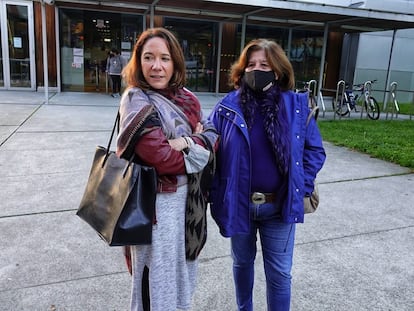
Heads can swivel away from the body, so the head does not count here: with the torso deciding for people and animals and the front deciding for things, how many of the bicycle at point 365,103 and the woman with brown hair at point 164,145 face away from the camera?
0

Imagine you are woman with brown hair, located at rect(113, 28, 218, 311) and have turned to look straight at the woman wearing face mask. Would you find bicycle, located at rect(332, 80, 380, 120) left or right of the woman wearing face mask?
left

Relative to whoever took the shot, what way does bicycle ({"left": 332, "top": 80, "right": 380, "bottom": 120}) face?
facing the viewer and to the right of the viewer

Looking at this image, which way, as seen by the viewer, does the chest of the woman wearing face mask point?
toward the camera

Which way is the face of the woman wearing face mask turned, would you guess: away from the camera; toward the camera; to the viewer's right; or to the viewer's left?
toward the camera

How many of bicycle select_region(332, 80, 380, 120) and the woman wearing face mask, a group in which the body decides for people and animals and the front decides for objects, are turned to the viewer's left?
0

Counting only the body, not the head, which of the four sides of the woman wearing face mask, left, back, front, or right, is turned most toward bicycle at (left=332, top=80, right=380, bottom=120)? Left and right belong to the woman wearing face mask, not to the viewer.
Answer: back

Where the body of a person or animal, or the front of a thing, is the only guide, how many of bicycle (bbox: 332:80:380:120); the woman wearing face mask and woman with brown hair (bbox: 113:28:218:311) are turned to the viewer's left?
0

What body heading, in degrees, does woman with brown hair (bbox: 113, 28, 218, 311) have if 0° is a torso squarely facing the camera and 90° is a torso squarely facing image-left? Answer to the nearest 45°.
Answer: approximately 315°

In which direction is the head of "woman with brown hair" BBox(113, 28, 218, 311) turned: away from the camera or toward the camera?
toward the camera

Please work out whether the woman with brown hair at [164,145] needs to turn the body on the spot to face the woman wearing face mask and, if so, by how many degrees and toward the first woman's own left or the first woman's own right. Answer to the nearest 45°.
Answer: approximately 45° to the first woman's own left

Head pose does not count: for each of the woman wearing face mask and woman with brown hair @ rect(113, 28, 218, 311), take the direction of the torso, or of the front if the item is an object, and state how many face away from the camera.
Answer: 0

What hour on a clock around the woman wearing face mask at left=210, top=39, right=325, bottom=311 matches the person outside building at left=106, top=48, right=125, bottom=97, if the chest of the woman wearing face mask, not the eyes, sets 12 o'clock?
The person outside building is roughly at 5 o'clock from the woman wearing face mask.

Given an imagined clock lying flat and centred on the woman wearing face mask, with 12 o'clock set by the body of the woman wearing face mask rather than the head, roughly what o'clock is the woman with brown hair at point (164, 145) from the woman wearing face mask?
The woman with brown hair is roughly at 2 o'clock from the woman wearing face mask.

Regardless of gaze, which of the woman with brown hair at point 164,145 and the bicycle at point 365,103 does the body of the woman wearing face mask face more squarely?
the woman with brown hair
